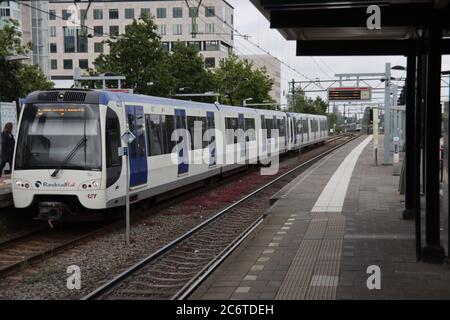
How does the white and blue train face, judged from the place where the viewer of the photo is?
facing the viewer and to the left of the viewer

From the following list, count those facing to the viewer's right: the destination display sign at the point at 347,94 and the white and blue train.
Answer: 0

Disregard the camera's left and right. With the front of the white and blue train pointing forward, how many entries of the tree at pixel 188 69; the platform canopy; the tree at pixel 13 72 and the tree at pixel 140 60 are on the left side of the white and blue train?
1

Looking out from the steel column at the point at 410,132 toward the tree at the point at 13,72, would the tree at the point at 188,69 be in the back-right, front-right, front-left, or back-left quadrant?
front-right

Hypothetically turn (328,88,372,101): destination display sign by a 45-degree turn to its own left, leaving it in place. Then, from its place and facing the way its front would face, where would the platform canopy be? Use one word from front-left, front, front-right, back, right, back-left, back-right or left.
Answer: front-right

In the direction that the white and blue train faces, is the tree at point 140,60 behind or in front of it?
behind

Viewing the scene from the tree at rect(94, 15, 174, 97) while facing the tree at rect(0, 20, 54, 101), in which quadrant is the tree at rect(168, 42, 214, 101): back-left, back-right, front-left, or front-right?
back-right

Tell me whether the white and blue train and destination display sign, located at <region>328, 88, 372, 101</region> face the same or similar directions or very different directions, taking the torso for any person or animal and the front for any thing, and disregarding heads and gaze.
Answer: same or similar directions

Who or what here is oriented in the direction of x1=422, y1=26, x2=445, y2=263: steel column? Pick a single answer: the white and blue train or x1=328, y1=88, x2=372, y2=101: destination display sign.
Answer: the destination display sign

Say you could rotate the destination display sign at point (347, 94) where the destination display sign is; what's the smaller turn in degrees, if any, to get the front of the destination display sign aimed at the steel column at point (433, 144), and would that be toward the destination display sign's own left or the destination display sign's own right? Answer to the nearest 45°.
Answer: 0° — it already faces it

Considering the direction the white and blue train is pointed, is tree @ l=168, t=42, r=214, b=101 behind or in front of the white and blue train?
behind

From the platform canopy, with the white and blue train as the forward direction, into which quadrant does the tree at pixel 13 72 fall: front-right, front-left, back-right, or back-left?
front-right

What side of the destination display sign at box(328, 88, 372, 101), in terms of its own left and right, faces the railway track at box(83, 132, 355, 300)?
front

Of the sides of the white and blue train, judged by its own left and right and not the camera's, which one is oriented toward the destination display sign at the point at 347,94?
back

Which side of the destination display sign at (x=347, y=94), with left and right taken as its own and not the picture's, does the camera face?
front
